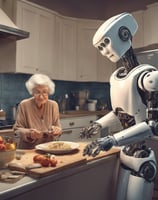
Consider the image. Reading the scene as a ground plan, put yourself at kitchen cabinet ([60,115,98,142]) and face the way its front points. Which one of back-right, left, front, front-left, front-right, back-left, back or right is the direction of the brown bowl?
front

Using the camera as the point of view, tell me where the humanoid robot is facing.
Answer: facing the viewer and to the left of the viewer

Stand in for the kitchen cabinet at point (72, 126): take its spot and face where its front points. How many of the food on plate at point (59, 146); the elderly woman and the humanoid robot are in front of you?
3

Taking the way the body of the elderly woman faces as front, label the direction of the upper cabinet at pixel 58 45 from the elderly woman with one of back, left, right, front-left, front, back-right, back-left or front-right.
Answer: back

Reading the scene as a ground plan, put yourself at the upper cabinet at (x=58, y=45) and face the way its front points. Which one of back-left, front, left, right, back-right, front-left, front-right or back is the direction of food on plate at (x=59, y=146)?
front

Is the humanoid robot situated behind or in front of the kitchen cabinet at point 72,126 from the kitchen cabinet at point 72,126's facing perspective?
in front

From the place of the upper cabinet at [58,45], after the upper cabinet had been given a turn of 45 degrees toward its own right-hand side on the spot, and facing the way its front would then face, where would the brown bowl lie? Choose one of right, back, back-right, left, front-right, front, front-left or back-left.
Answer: front-left

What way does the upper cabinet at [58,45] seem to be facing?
toward the camera

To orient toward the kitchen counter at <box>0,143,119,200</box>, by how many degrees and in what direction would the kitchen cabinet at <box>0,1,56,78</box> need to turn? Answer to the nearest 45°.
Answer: approximately 45° to its right

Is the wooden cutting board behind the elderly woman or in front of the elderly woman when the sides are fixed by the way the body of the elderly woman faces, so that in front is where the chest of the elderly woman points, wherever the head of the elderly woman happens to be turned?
in front

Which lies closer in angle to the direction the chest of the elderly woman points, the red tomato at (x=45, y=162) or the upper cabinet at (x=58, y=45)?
the red tomato

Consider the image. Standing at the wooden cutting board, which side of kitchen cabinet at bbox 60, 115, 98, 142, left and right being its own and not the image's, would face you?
front

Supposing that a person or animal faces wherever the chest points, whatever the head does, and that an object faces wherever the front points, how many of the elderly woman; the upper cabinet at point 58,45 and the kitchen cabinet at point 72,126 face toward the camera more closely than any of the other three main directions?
3

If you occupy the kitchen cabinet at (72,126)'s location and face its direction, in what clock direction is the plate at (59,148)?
The plate is roughly at 12 o'clock from the kitchen cabinet.

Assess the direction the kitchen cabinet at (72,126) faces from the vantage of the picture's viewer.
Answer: facing the viewer
